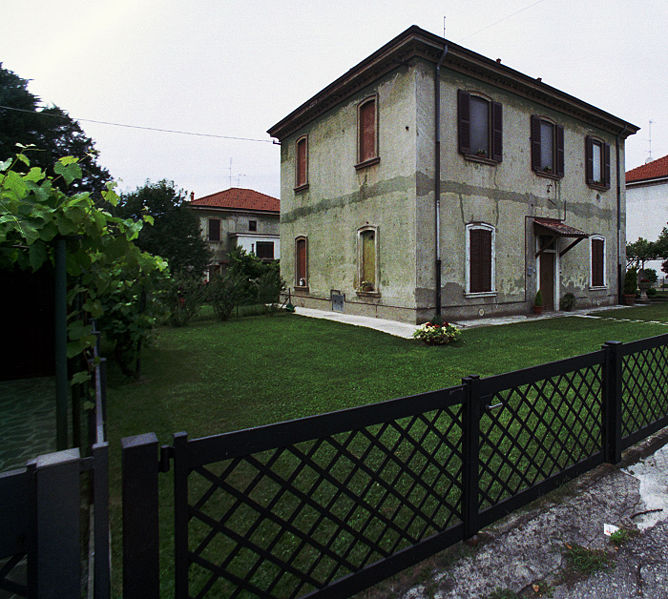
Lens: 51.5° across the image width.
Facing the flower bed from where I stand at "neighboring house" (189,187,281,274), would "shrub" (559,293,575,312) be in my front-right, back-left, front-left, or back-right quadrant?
front-left

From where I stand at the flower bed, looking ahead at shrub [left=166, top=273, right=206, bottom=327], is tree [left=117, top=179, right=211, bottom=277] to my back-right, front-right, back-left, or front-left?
front-right

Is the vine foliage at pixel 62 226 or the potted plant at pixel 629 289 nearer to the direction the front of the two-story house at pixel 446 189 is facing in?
the vine foliage

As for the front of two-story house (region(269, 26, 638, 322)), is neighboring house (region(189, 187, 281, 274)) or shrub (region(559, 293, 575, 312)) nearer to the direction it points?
the shrub

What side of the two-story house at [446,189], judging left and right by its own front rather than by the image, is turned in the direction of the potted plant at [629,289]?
left

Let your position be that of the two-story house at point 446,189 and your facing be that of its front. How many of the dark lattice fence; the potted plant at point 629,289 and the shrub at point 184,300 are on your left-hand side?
1

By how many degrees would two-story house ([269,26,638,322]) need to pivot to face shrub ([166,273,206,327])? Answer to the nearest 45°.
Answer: approximately 135° to its right

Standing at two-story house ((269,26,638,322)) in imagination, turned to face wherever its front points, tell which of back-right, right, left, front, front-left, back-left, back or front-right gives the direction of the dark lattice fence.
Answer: front-right

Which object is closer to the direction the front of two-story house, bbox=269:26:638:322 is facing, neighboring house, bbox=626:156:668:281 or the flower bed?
the flower bed

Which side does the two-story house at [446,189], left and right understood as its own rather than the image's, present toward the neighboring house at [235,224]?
back

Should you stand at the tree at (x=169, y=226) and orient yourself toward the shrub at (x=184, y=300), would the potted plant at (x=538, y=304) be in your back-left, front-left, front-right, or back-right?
front-left
